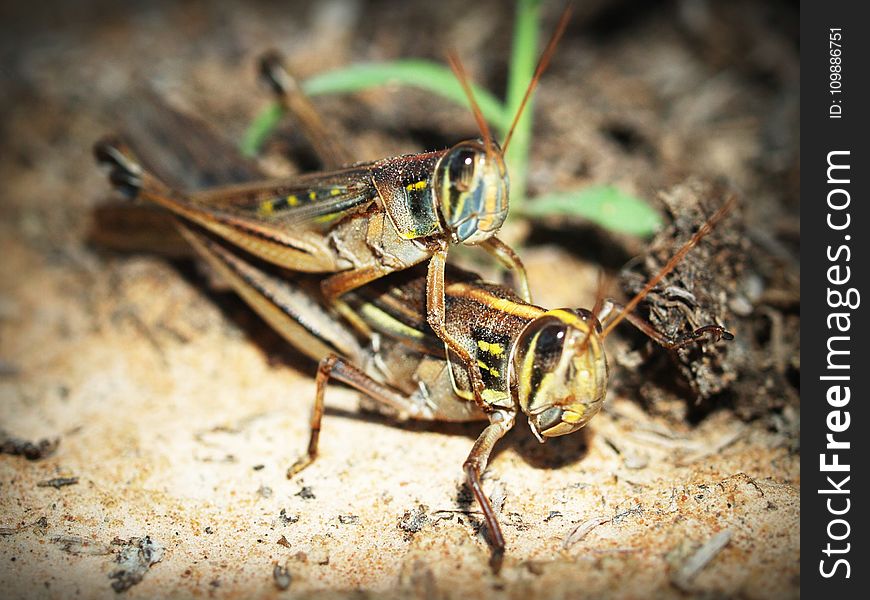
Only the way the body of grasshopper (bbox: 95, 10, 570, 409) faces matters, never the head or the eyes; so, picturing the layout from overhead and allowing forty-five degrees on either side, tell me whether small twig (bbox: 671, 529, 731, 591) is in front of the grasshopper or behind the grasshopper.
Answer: in front

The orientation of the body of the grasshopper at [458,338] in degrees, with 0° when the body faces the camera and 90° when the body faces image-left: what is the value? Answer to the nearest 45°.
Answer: approximately 315°

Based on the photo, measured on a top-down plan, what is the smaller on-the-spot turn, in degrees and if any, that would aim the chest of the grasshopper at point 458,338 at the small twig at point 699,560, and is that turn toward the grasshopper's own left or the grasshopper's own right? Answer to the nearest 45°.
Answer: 0° — it already faces it
